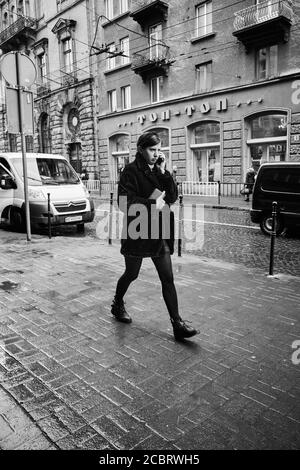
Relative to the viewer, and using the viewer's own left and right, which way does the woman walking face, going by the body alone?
facing the viewer and to the right of the viewer

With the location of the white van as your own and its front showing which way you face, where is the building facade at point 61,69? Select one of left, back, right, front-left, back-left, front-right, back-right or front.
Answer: back-left

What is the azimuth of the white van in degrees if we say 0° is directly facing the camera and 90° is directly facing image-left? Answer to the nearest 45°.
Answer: approximately 315°

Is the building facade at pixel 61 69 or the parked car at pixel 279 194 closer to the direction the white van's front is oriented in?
the parked car

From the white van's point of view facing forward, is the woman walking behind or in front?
in front

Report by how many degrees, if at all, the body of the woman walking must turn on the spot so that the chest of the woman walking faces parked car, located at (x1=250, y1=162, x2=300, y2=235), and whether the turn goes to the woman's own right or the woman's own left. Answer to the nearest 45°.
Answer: approximately 90° to the woman's own left
